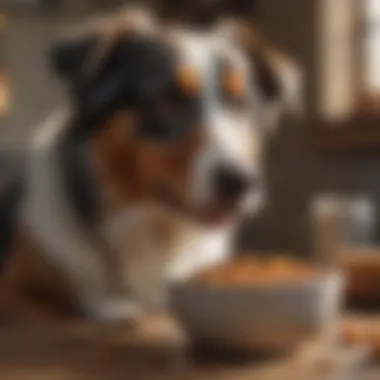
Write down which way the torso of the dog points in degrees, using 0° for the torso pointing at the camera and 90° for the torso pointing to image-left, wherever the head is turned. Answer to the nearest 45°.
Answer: approximately 315°

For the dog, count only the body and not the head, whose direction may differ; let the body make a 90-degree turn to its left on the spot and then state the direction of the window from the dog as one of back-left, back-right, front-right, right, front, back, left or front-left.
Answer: front
